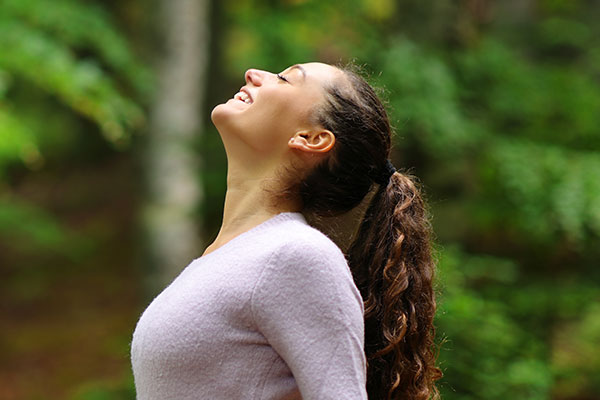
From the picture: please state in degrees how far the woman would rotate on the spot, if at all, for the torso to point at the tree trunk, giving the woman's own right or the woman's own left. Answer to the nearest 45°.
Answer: approximately 90° to the woman's own right

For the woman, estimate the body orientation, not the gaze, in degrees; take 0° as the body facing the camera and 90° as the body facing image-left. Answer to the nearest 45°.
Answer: approximately 90°

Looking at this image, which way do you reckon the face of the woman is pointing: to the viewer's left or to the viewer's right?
to the viewer's left
